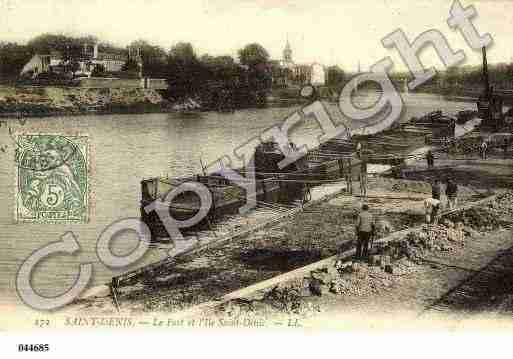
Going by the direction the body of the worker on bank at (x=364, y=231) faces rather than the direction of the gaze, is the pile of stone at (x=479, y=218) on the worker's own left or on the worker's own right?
on the worker's own right

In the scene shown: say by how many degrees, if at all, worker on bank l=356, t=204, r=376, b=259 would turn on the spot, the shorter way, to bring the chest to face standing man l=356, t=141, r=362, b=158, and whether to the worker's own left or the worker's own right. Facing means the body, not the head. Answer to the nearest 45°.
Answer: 0° — they already face them

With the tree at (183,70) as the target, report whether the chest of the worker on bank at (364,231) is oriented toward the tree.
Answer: no

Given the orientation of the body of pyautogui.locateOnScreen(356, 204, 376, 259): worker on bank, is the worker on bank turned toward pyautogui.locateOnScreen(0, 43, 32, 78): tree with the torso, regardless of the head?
no

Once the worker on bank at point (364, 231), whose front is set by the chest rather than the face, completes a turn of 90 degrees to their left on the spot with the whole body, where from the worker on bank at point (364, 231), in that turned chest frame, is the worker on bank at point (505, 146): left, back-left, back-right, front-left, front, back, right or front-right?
back-right

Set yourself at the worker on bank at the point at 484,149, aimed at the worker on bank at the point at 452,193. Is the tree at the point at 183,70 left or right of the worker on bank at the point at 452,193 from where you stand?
right

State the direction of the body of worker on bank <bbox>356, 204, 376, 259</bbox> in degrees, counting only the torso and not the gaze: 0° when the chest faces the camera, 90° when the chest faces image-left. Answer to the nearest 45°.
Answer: approximately 180°
